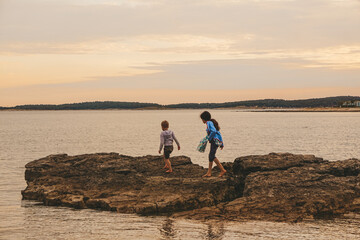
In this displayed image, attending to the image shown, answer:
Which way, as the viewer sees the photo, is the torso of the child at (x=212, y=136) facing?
to the viewer's left
